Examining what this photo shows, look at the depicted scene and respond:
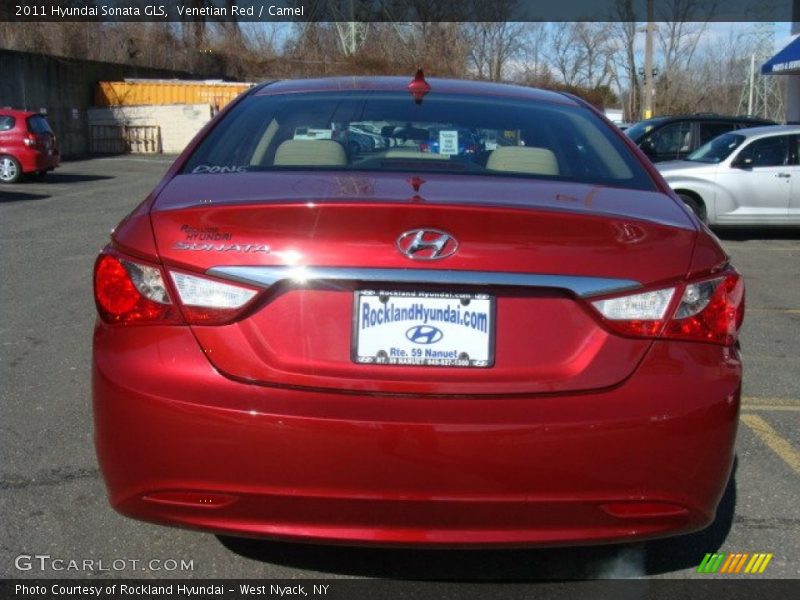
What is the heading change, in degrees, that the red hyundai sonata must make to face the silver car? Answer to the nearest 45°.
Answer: approximately 45° to its right

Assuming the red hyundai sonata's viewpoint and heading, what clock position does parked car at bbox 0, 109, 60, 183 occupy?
The parked car is roughly at 11 o'clock from the red hyundai sonata.

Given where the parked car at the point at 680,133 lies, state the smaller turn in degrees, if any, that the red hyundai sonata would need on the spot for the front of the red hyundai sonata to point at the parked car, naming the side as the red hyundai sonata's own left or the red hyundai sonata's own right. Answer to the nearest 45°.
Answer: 0° — it already faces it

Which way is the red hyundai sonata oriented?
away from the camera

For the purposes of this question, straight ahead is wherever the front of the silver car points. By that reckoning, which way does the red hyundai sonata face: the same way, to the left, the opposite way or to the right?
to the right

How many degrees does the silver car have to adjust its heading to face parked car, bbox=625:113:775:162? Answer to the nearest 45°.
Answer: approximately 90° to its right

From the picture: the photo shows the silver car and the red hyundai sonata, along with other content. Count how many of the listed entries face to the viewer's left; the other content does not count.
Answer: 1

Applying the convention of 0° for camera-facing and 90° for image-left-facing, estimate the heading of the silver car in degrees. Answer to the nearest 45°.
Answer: approximately 90°
